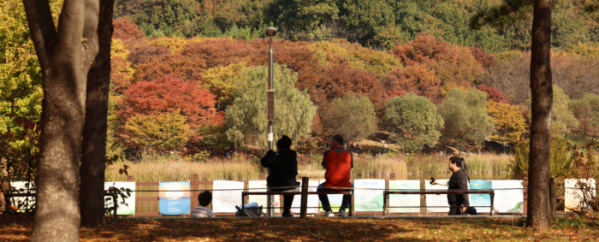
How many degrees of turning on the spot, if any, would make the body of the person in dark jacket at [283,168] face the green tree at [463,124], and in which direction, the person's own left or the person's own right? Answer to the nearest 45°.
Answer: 0° — they already face it

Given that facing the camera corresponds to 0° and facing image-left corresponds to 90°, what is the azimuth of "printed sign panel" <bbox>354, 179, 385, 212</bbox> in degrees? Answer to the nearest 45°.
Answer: approximately 0°

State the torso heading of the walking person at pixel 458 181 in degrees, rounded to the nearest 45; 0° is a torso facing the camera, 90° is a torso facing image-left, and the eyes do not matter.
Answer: approximately 90°

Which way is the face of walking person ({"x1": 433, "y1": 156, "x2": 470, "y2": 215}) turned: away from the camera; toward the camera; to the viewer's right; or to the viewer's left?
to the viewer's left

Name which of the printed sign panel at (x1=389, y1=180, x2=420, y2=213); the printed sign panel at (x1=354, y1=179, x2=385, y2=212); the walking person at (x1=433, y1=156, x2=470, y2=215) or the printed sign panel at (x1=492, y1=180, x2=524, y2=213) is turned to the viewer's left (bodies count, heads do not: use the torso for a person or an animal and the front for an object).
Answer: the walking person

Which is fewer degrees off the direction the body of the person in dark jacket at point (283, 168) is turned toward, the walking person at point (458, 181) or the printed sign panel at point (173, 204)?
the printed sign panel

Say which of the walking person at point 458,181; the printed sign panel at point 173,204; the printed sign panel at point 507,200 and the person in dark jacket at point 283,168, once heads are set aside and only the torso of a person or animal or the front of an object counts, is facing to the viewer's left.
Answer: the walking person

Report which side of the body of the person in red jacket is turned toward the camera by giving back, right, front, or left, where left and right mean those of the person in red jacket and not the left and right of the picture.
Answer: back

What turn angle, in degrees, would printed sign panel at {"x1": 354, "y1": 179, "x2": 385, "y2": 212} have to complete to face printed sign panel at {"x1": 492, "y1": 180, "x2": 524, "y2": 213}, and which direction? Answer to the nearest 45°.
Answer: approximately 90° to its left

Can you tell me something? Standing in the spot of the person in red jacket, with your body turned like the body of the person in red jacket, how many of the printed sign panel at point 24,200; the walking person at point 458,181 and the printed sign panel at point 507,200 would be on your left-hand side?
1

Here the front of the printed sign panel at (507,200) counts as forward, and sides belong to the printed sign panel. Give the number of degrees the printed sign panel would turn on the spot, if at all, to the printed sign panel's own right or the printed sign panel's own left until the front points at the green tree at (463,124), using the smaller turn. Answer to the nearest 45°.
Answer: approximately 180°
